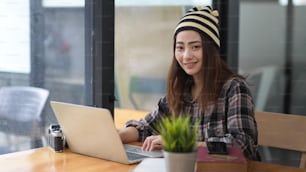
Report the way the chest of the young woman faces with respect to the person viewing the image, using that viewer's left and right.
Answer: facing the viewer and to the left of the viewer

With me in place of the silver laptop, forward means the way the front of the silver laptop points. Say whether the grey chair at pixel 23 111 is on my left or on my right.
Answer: on my left

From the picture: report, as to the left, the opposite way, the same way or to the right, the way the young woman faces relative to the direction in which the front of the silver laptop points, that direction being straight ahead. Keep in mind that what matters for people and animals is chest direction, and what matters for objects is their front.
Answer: the opposite way

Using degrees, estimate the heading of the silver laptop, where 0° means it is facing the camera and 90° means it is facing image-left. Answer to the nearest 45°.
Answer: approximately 225°

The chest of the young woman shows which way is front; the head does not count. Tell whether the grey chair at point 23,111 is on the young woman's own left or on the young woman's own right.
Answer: on the young woman's own right

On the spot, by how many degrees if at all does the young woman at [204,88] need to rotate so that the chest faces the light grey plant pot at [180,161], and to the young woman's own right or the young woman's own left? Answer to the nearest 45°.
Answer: approximately 45° to the young woman's own left

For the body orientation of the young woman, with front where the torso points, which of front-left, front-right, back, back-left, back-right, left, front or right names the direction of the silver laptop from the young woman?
front

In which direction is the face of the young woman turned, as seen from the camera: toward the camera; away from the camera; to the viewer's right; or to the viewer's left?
toward the camera
